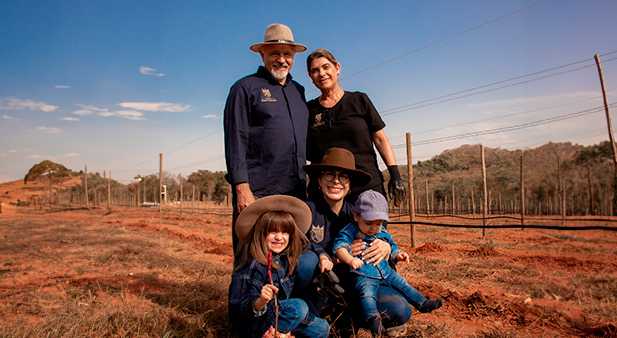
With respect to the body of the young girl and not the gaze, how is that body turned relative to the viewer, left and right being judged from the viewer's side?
facing the viewer and to the right of the viewer

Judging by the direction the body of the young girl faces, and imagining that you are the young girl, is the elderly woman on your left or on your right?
on your left

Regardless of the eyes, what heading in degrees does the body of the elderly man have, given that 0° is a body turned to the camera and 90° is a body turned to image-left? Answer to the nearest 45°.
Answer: approximately 315°

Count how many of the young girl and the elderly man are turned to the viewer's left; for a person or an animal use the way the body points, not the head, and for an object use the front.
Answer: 0
